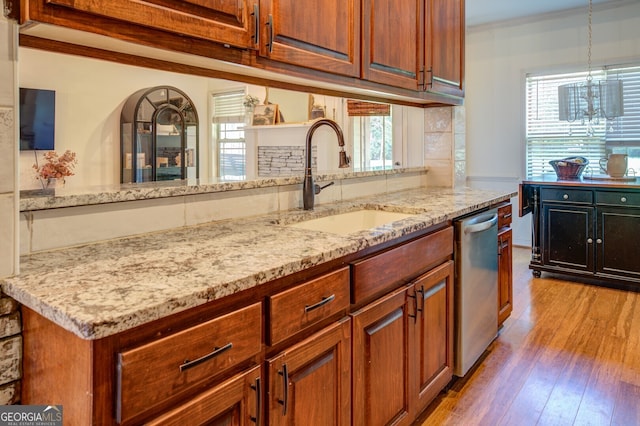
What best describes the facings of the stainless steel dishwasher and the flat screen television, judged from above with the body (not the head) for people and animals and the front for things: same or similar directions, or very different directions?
same or similar directions

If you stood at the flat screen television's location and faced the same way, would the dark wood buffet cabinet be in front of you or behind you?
in front

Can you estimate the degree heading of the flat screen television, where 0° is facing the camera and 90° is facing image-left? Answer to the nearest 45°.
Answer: approximately 315°

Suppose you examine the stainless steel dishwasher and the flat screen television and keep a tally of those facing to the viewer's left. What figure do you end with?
0

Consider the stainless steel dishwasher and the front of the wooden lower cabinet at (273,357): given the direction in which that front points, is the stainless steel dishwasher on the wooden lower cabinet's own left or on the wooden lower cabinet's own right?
on the wooden lower cabinet's own left

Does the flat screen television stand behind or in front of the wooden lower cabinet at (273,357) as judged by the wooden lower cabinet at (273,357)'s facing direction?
behind

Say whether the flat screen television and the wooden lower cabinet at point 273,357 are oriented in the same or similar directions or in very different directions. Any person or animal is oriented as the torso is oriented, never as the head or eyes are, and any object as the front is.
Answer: same or similar directions

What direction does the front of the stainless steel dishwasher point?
to the viewer's right

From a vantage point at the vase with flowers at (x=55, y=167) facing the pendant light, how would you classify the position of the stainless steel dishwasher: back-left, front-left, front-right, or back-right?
front-right

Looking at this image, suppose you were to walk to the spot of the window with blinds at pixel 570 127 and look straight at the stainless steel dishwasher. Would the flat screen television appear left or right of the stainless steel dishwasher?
right

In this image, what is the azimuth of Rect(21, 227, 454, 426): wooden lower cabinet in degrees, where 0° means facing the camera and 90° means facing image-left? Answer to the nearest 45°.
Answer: approximately 315°
